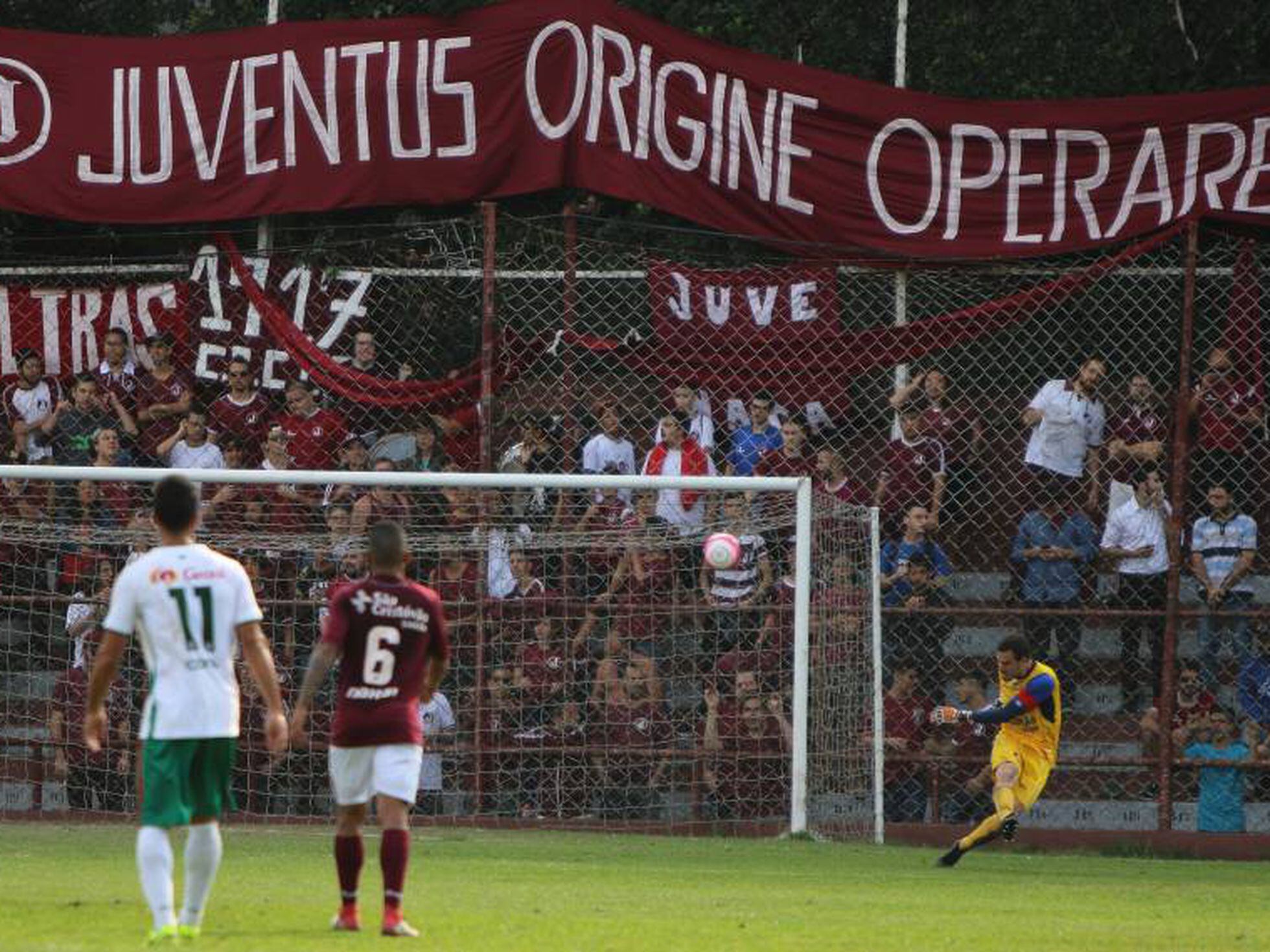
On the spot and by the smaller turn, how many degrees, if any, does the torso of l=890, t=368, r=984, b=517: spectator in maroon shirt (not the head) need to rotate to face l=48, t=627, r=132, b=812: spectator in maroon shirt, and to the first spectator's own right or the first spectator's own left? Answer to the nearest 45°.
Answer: approximately 45° to the first spectator's own right

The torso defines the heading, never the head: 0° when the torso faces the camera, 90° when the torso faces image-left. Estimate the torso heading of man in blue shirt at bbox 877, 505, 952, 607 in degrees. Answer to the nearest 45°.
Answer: approximately 0°

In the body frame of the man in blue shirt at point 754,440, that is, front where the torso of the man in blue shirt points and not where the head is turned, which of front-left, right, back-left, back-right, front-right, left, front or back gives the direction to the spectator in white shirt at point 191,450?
right

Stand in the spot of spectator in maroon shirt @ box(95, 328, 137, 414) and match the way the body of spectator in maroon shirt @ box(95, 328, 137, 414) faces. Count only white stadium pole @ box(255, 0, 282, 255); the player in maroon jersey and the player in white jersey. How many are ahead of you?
2

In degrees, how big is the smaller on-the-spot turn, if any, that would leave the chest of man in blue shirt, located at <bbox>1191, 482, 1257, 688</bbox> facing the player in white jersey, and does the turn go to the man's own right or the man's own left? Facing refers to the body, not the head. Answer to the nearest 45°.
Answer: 0° — they already face them

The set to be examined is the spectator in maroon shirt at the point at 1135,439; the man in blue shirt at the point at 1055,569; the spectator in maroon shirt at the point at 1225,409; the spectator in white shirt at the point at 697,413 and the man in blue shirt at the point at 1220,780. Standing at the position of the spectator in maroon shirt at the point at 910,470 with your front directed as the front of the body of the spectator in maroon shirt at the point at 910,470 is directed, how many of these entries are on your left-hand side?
4

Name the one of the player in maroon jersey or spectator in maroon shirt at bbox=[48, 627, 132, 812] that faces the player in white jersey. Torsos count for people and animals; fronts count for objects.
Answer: the spectator in maroon shirt

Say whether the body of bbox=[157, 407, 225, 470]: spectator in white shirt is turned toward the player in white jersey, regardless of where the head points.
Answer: yes

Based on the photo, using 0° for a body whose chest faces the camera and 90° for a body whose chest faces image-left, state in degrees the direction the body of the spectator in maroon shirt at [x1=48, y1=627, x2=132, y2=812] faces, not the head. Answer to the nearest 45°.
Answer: approximately 0°
